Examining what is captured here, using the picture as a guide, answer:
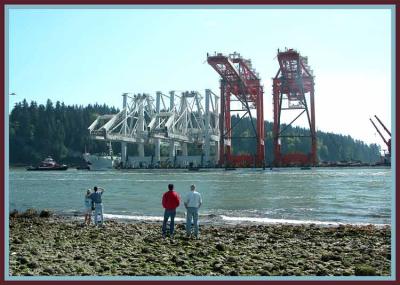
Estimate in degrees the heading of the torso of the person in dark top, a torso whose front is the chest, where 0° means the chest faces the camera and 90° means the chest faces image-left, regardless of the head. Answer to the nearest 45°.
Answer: approximately 180°
